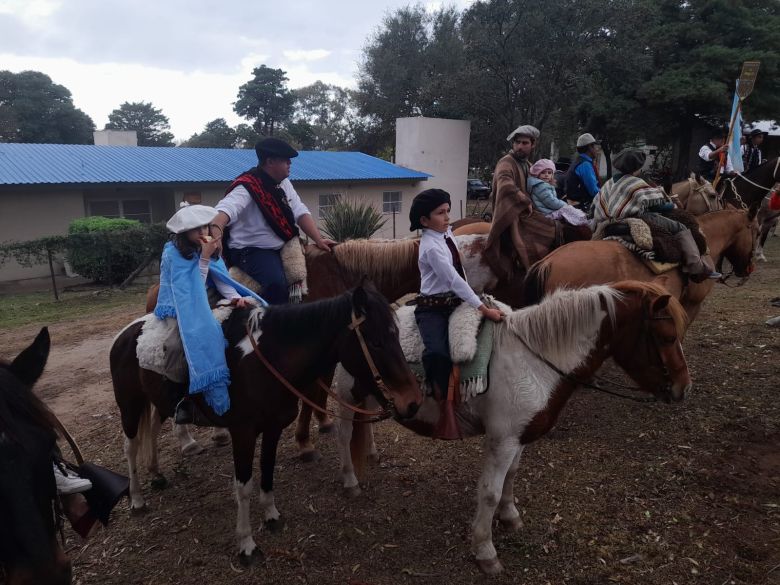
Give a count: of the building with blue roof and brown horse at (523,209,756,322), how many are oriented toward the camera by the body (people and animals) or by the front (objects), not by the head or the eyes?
1

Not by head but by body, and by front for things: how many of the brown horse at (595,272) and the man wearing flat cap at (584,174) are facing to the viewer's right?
2

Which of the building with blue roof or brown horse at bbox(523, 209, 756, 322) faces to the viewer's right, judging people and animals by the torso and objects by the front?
the brown horse

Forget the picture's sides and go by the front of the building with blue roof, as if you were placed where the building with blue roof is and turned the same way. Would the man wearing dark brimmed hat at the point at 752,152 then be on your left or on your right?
on your left

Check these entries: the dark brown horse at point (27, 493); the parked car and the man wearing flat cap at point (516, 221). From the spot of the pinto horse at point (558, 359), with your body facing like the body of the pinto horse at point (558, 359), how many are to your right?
1

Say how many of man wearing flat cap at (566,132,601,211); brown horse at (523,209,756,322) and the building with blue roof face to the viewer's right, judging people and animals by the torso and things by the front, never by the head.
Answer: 2

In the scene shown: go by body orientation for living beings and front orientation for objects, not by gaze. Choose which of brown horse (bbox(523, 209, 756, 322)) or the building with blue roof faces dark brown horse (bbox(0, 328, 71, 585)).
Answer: the building with blue roof

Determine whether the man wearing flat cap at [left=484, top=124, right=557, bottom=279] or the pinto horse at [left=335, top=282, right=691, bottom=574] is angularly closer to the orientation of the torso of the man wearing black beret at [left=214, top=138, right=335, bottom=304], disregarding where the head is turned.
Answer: the pinto horse

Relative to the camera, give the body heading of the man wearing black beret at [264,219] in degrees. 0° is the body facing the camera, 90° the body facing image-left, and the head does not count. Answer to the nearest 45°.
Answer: approximately 315°

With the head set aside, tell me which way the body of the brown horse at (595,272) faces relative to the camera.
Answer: to the viewer's right

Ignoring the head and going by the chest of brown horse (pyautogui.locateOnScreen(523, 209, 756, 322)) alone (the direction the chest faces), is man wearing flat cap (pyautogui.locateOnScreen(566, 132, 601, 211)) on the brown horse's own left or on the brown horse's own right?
on the brown horse's own left

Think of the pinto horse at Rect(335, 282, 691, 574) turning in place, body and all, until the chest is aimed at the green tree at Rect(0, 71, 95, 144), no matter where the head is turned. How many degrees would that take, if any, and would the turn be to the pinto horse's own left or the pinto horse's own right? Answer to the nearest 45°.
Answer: approximately 180°

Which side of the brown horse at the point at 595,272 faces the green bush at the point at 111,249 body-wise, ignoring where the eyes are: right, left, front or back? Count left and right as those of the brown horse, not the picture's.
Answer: back
